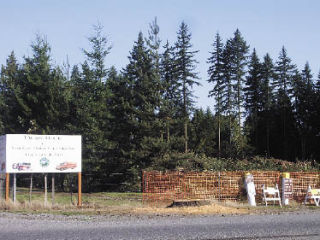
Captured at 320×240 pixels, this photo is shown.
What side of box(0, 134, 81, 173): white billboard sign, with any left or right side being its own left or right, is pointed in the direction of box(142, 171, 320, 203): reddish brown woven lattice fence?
left

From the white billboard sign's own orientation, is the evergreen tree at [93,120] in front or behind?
behind

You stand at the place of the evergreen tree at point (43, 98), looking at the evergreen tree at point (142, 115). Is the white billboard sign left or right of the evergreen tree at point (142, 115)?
right

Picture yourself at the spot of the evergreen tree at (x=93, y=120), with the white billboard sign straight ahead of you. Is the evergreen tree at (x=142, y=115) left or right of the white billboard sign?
left

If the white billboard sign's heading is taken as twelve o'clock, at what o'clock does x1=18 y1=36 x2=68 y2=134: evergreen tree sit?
The evergreen tree is roughly at 6 o'clock from the white billboard sign.

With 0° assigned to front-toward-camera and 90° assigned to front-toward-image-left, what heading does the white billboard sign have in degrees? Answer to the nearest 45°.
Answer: approximately 0°

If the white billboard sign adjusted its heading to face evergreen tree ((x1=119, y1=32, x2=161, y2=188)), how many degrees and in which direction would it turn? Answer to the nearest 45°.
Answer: approximately 135° to its left
